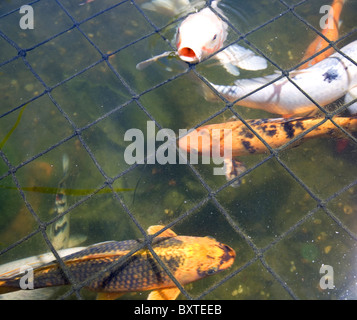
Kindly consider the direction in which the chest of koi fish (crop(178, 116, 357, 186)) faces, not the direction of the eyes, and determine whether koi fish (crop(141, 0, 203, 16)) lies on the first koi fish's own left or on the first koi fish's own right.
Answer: on the first koi fish's own right

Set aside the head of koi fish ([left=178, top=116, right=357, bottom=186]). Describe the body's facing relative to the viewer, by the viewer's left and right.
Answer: facing to the left of the viewer

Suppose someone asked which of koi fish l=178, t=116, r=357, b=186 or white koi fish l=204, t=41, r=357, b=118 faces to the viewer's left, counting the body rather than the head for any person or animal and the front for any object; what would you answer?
the koi fish

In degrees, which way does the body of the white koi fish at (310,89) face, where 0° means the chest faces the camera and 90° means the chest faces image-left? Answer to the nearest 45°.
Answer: approximately 270°

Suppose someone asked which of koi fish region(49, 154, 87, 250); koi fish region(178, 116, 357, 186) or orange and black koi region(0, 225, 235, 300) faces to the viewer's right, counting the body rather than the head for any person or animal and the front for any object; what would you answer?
the orange and black koi

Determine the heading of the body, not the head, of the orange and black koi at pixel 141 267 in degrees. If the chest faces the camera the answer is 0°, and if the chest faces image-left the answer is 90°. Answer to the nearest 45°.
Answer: approximately 270°
